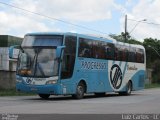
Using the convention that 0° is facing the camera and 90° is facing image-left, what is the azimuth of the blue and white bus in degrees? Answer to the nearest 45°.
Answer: approximately 45°
